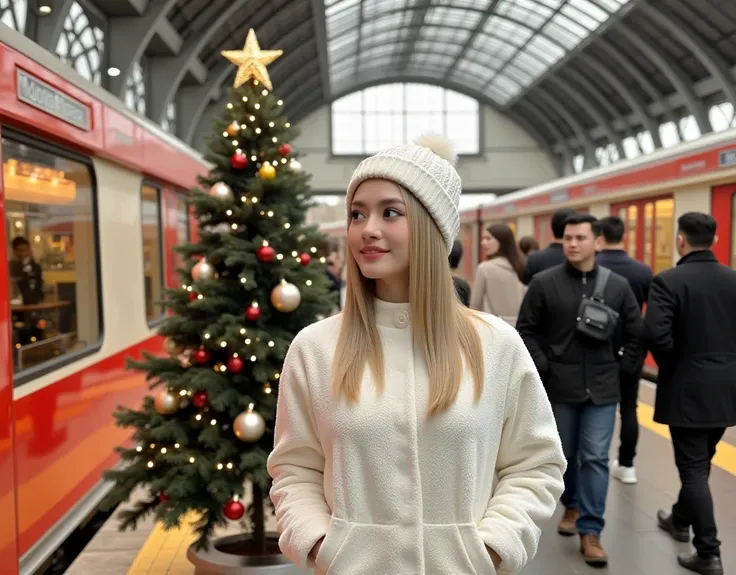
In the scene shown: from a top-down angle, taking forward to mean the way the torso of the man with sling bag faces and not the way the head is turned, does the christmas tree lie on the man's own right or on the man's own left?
on the man's own right

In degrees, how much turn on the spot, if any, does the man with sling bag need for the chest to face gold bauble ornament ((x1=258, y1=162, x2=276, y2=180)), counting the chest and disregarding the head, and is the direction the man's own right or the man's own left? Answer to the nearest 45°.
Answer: approximately 45° to the man's own right

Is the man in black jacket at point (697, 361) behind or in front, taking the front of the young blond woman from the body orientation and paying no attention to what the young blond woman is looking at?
behind

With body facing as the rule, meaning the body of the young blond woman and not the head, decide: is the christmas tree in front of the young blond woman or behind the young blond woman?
behind

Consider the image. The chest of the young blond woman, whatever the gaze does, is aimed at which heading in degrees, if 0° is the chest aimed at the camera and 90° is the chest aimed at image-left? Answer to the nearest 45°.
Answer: approximately 0°

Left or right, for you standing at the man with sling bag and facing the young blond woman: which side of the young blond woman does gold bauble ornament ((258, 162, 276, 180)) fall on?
right

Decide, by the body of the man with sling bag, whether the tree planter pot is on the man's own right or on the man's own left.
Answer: on the man's own right

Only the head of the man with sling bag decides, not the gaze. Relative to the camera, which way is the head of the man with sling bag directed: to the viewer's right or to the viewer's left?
to the viewer's left

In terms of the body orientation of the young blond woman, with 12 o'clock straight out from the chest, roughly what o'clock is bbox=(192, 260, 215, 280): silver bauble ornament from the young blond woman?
The silver bauble ornament is roughly at 5 o'clock from the young blond woman.

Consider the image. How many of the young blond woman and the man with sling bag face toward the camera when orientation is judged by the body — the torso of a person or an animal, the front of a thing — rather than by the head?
2

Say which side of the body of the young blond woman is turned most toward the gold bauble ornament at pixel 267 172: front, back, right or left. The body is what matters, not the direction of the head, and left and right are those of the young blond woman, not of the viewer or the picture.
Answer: back
